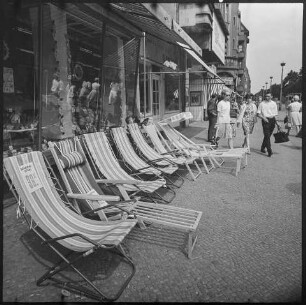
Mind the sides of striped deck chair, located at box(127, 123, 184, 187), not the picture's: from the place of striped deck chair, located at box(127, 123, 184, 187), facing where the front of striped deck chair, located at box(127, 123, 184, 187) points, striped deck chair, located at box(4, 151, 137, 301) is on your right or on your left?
on your right

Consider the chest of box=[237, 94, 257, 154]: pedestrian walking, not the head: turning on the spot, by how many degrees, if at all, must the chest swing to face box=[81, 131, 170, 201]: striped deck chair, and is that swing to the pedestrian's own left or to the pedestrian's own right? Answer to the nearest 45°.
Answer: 0° — they already face it

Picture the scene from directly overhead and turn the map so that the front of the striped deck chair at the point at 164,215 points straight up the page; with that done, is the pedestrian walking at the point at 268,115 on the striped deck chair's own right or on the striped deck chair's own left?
on the striped deck chair's own left

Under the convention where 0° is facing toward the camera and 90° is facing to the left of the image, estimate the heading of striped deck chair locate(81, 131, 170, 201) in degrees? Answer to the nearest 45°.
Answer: approximately 315°

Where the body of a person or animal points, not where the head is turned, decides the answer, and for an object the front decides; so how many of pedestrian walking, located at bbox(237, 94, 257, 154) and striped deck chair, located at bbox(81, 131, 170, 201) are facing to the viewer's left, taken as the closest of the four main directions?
0

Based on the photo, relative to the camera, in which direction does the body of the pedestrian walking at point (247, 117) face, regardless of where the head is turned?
toward the camera

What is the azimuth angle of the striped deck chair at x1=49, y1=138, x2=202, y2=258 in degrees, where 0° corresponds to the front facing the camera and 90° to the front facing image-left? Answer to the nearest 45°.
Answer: approximately 315°

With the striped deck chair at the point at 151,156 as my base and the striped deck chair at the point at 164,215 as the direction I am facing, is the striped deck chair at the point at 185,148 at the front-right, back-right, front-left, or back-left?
back-left

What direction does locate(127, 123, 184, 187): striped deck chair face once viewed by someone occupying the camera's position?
facing the viewer and to the right of the viewer

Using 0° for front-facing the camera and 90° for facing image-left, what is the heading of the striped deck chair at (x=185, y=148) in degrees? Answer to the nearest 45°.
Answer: approximately 315°

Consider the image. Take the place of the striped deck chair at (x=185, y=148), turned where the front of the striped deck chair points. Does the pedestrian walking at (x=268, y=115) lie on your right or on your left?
on your left

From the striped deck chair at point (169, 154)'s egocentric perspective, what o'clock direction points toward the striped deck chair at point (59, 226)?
the striped deck chair at point (59, 226) is roughly at 2 o'clock from the striped deck chair at point (169, 154).

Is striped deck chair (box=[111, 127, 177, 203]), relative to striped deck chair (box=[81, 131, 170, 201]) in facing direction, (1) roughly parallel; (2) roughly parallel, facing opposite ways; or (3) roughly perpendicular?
roughly parallel
